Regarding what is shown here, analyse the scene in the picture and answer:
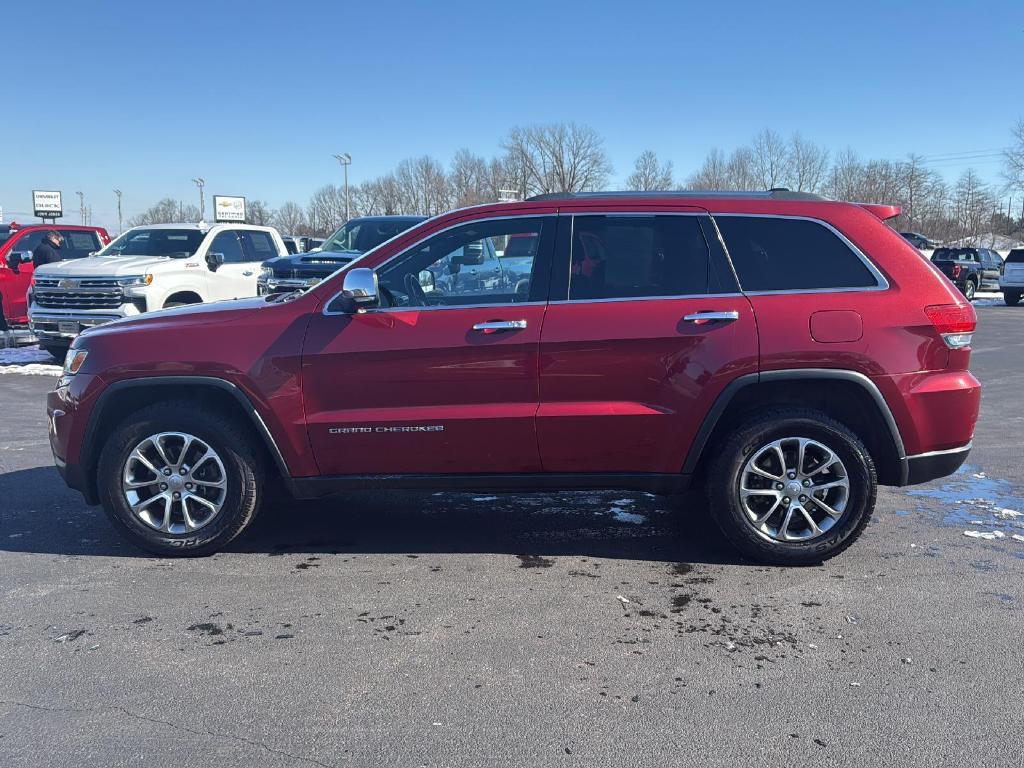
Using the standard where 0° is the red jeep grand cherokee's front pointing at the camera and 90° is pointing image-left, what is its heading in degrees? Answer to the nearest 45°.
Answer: approximately 90°

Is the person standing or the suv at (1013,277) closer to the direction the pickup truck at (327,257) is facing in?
the person standing

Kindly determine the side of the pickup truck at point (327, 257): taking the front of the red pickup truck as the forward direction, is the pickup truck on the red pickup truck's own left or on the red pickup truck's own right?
on the red pickup truck's own left

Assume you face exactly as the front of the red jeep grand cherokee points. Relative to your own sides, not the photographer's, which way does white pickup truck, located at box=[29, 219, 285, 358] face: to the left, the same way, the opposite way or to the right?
to the left

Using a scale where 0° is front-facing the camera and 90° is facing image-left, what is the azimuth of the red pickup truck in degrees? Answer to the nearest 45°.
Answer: approximately 45°

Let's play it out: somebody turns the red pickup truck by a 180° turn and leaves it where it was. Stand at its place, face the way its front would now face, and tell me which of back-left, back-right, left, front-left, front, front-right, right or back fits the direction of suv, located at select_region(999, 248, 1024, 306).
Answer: front-right

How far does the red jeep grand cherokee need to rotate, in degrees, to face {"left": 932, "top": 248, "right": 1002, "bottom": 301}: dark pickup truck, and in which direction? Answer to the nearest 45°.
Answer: approximately 135° to its right

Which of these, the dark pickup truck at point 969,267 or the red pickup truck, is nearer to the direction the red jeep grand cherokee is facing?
the red pickup truck

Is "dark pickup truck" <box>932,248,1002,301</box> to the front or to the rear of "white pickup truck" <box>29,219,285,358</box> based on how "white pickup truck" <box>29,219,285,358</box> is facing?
to the rear

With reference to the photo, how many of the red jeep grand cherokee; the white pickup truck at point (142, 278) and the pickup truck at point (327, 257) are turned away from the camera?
0

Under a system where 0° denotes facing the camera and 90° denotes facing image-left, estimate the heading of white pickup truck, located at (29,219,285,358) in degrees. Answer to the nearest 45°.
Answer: approximately 45°

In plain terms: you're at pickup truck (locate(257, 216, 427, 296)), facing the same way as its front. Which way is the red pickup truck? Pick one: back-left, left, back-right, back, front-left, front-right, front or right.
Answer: right

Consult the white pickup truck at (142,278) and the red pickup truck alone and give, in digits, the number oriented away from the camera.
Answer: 0
